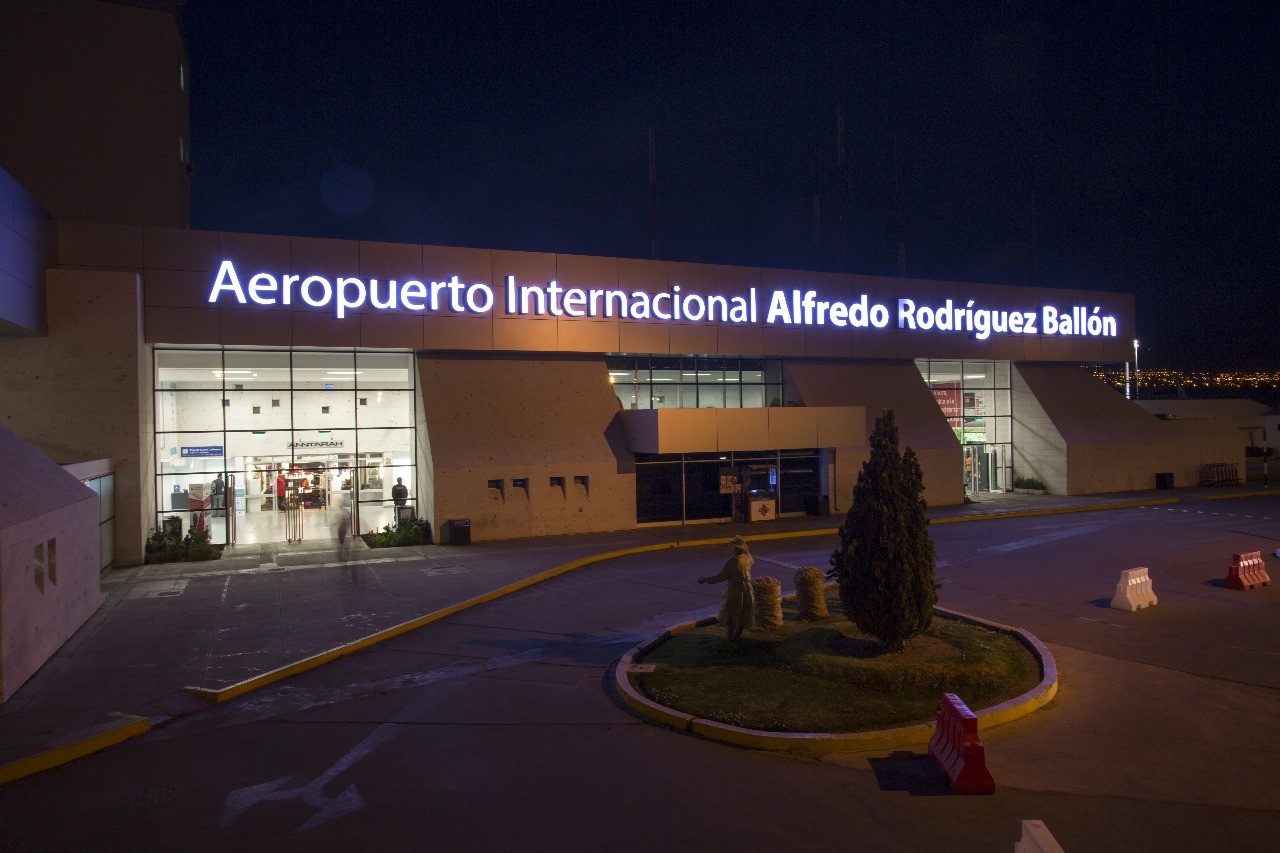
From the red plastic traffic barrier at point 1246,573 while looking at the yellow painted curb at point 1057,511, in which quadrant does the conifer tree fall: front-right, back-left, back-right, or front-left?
back-left

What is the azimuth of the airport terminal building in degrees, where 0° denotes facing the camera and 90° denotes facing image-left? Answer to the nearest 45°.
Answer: approximately 315°

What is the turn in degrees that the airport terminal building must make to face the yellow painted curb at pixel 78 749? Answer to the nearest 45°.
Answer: approximately 45° to its right

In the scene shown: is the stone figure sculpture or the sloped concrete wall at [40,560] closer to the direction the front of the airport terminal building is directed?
the stone figure sculpture
